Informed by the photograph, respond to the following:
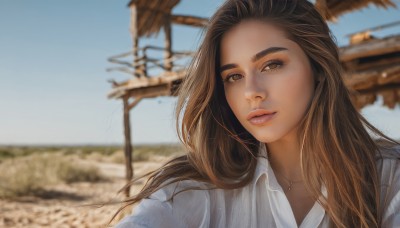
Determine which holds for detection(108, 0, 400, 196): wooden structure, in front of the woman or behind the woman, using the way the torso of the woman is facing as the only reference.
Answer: behind

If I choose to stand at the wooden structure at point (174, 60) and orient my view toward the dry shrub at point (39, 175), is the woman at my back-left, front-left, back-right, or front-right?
back-left

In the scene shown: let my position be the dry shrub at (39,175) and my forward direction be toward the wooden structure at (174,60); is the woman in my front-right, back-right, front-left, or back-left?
front-right

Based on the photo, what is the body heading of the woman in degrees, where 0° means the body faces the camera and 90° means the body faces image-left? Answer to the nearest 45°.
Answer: approximately 0°

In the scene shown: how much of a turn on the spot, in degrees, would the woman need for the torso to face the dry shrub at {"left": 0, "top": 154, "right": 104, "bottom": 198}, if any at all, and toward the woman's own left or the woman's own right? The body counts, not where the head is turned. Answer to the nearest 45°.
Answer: approximately 135° to the woman's own right
